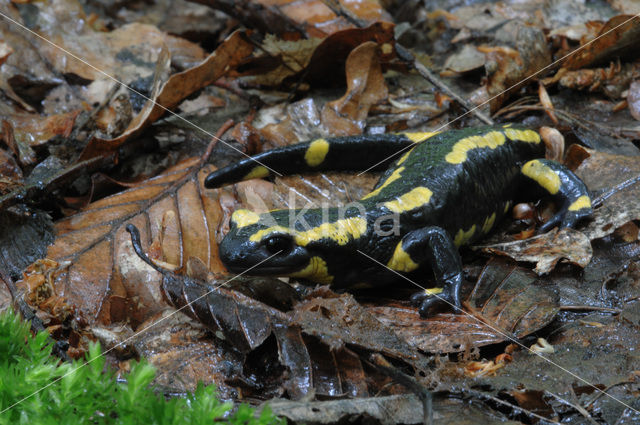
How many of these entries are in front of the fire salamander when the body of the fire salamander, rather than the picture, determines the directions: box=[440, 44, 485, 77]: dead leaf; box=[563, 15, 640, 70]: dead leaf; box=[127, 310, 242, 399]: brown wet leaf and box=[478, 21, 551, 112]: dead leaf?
1

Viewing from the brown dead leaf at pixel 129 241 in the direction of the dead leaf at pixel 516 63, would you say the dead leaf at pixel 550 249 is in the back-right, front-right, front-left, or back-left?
front-right

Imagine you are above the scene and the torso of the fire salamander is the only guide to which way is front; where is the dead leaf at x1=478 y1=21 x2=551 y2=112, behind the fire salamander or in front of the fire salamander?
behind

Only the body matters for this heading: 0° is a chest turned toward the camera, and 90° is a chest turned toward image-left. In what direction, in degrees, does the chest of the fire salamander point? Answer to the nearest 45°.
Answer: approximately 45°

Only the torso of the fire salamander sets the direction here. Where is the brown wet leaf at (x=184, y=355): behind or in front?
in front

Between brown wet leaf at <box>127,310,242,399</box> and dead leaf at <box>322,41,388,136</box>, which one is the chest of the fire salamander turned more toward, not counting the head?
the brown wet leaf

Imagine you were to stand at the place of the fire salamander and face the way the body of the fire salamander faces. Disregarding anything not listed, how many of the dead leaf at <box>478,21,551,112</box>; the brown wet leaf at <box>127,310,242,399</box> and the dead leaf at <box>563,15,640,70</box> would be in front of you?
1

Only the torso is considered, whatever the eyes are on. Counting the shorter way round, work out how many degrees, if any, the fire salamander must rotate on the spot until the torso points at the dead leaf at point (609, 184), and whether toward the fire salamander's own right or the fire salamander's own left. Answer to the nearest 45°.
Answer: approximately 135° to the fire salamander's own left

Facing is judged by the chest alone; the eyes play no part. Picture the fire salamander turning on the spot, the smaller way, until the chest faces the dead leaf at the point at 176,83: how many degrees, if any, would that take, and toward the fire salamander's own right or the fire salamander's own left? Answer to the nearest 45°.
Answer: approximately 90° to the fire salamander's own right

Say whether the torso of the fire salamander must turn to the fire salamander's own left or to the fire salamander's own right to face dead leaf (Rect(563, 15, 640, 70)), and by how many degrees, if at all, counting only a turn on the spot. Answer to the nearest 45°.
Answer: approximately 180°

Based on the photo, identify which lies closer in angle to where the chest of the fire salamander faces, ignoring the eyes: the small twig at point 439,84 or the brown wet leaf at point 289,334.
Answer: the brown wet leaf

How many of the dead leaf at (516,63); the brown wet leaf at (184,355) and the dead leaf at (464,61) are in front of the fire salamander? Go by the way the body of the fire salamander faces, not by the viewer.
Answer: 1
